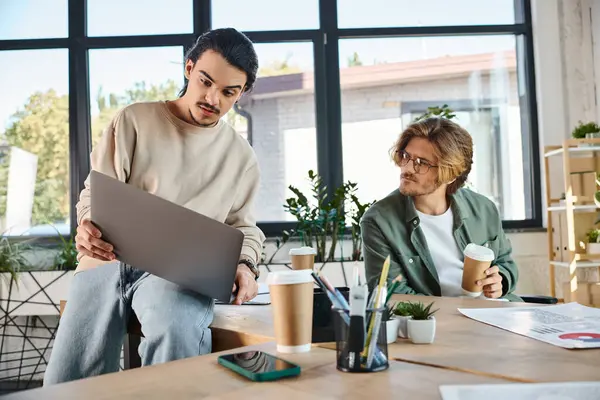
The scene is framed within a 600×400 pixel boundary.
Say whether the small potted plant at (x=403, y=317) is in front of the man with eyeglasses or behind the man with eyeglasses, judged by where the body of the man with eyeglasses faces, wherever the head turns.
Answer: in front

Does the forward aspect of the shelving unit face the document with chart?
yes

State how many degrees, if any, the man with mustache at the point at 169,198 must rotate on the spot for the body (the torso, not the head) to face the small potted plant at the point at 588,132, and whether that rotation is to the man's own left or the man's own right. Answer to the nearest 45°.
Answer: approximately 135° to the man's own left

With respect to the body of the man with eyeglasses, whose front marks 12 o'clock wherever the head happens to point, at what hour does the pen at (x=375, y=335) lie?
The pen is roughly at 12 o'clock from the man with eyeglasses.

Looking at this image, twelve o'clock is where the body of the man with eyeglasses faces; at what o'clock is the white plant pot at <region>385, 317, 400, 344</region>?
The white plant pot is roughly at 12 o'clock from the man with eyeglasses.

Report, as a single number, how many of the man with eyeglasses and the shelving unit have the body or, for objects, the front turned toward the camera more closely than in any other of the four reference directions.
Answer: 2

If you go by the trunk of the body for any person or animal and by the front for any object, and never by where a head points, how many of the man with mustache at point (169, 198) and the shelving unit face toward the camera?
2

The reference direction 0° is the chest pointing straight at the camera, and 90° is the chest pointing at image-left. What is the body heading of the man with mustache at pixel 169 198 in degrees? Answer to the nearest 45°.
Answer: approximately 0°

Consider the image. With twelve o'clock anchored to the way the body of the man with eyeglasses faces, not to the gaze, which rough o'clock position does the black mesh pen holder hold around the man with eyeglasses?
The black mesh pen holder is roughly at 12 o'clock from the man with eyeglasses.

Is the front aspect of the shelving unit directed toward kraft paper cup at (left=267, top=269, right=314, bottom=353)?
yes
